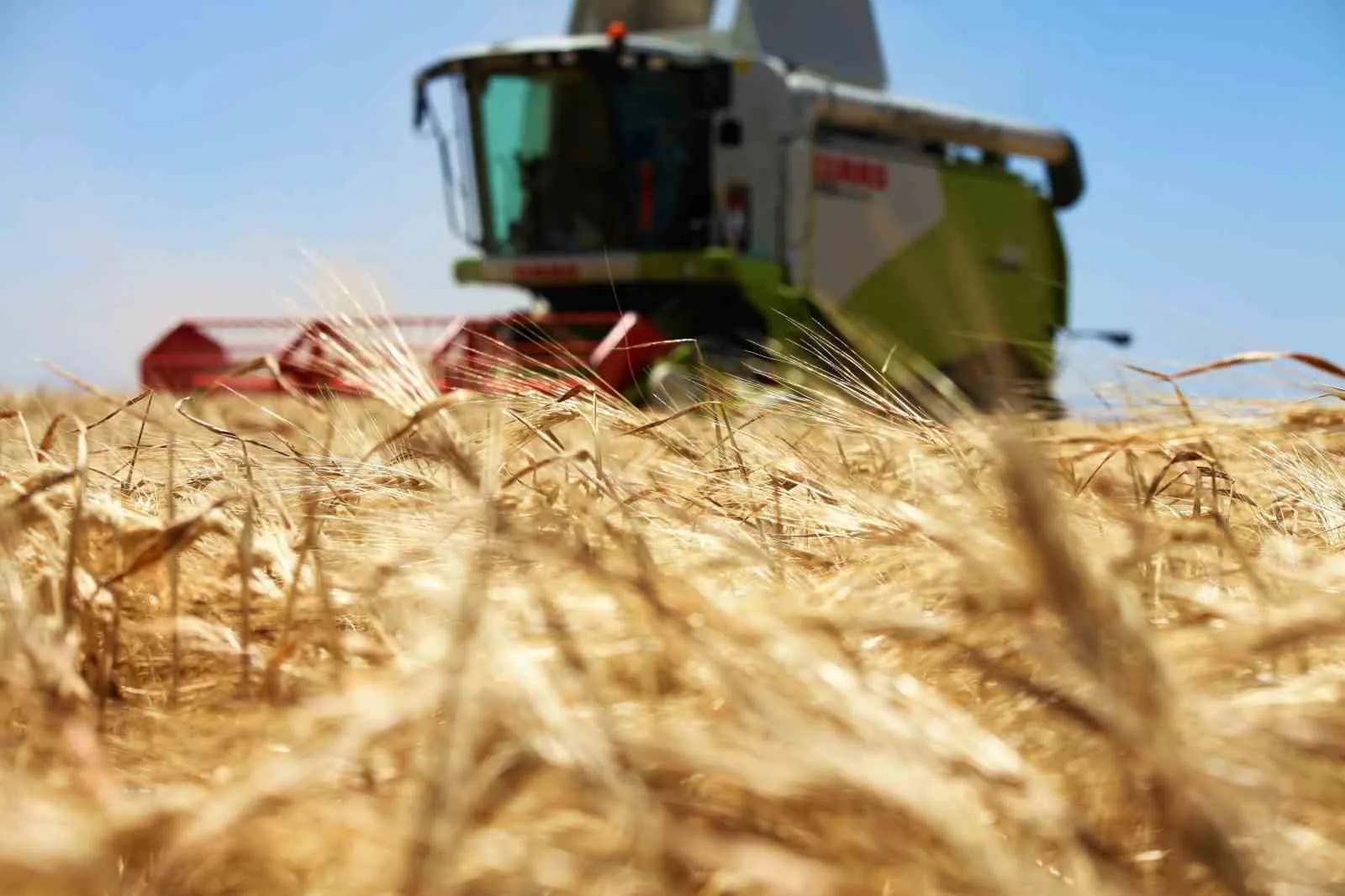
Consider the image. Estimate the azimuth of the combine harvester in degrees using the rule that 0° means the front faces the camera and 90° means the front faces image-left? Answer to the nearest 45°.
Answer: approximately 45°
